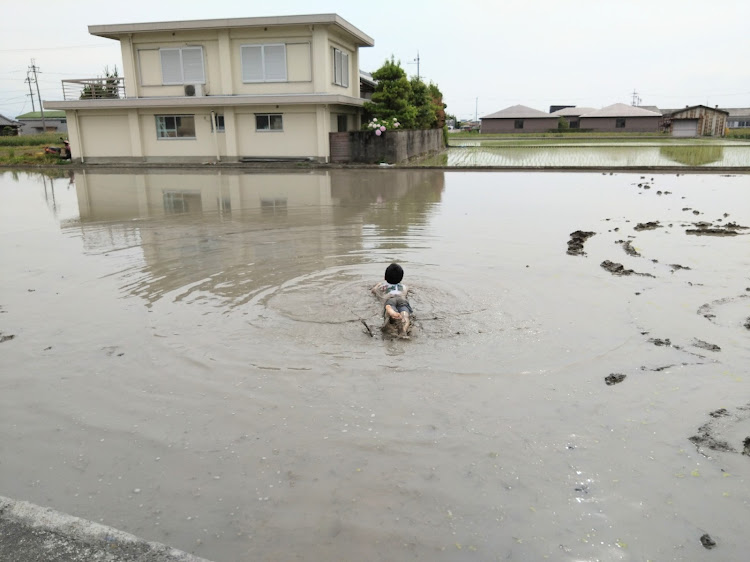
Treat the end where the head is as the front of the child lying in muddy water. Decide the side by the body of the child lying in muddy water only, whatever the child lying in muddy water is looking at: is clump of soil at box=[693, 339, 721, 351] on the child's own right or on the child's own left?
on the child's own right

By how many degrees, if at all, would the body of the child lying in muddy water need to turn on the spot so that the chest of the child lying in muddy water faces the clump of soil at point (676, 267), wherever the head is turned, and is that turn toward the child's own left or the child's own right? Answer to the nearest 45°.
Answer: approximately 45° to the child's own right

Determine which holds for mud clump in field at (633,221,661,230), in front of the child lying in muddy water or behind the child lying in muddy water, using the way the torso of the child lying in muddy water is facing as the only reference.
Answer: in front

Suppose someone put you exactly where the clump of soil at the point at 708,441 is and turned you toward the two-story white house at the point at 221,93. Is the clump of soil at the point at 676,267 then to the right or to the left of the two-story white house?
right

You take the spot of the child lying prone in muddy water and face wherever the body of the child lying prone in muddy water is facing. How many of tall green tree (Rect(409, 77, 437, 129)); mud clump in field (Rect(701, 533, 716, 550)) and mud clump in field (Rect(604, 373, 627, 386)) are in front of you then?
1

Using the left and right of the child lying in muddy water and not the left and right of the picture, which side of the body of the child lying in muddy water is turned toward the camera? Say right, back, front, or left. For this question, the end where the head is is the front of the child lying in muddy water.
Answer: back
